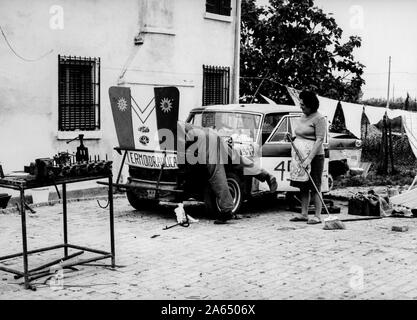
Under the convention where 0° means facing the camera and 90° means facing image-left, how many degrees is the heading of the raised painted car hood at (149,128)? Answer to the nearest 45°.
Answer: approximately 0°

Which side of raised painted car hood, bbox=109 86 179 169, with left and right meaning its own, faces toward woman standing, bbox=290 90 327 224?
left

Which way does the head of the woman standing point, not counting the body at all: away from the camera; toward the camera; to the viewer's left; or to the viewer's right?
to the viewer's left

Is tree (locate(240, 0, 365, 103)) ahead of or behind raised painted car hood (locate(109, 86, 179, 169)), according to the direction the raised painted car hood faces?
behind

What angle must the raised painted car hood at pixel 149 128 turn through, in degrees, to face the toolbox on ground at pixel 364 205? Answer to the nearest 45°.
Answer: approximately 90° to its left

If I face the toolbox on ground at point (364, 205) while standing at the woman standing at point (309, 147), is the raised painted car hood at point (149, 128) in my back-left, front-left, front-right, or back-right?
back-left

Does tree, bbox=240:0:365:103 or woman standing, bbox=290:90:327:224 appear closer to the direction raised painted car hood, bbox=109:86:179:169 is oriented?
the woman standing
